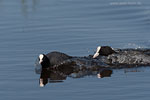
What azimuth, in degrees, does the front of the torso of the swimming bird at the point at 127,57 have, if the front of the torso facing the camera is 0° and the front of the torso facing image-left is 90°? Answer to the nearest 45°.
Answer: approximately 90°

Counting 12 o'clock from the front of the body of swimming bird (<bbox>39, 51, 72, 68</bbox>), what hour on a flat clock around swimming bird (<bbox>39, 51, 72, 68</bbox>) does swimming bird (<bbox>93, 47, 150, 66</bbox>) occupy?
swimming bird (<bbox>93, 47, 150, 66</bbox>) is roughly at 6 o'clock from swimming bird (<bbox>39, 51, 72, 68</bbox>).

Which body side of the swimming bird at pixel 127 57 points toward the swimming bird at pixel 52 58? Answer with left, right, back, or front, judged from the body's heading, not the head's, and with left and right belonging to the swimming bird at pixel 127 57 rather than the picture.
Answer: front

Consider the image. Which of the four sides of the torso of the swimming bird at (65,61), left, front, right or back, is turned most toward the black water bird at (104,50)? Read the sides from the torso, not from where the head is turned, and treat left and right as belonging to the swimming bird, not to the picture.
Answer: back

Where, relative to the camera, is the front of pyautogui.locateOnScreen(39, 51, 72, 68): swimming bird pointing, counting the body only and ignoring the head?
to the viewer's left
